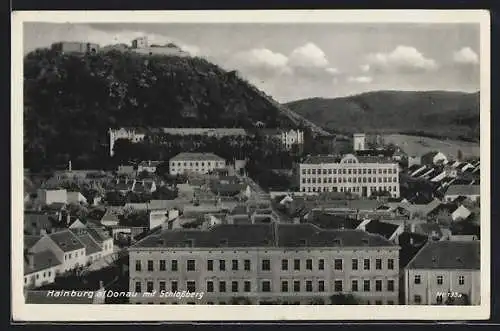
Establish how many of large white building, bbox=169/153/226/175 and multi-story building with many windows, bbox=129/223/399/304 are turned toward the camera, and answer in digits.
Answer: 2

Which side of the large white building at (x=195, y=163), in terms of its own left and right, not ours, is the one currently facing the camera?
front

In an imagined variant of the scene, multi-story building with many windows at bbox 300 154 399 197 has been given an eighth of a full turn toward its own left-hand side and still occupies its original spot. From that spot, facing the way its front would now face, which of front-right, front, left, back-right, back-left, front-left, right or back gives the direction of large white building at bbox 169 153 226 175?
back-right

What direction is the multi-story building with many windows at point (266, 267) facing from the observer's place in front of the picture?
facing the viewer
